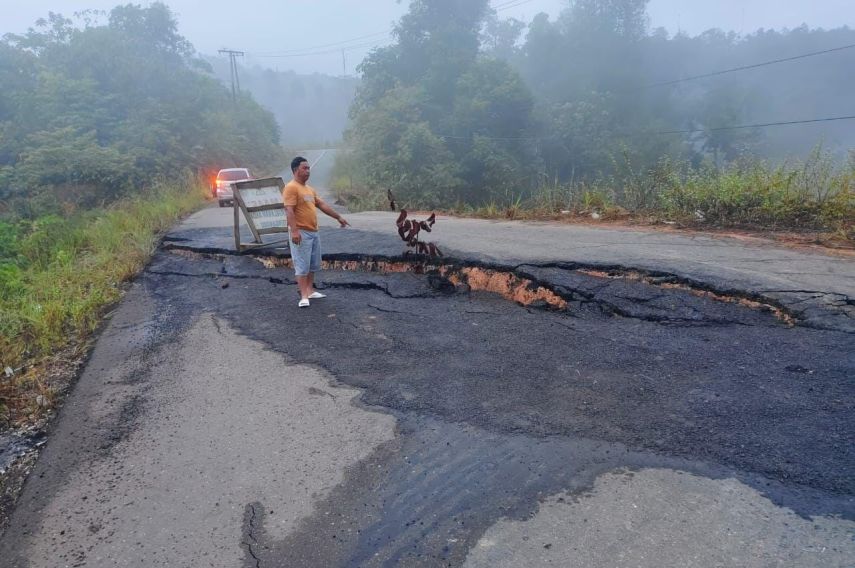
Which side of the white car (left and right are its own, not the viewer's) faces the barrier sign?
back

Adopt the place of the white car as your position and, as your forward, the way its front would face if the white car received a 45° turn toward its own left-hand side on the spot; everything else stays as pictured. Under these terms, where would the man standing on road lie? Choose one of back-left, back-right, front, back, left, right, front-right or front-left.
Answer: back-left

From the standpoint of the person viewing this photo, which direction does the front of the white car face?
facing away from the viewer
